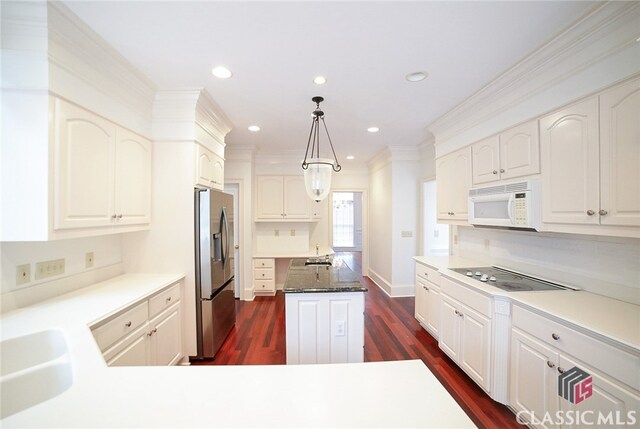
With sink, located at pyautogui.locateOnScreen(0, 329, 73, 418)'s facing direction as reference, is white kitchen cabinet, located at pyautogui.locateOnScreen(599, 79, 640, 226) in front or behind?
in front

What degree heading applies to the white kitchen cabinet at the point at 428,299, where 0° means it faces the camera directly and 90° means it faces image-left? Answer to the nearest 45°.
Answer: approximately 45°

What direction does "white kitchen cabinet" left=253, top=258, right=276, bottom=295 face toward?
toward the camera

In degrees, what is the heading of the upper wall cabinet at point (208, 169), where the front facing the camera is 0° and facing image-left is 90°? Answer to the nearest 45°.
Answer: approximately 315°

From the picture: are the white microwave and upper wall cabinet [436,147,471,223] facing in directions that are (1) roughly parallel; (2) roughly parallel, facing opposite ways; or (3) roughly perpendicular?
roughly parallel

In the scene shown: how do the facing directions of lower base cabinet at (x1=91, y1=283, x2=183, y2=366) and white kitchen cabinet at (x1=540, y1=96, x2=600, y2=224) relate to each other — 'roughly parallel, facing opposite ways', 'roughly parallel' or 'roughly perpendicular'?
roughly parallel, facing opposite ways

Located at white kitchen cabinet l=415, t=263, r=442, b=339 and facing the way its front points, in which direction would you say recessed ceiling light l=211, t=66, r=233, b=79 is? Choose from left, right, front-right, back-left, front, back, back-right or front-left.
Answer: front

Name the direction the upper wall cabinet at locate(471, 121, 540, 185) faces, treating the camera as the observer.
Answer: facing the viewer and to the left of the viewer

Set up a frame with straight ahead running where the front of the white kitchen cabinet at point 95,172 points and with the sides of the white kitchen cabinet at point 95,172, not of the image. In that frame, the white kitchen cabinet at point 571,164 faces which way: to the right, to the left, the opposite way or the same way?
the opposite way

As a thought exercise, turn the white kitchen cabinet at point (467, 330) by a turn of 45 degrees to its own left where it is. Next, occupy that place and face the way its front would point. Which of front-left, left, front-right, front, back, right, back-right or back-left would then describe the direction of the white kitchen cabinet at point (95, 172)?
front-right

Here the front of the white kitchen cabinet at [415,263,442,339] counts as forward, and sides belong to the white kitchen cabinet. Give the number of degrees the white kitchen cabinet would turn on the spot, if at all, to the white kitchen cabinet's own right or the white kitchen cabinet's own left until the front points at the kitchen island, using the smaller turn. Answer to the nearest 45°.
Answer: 0° — it already faces it

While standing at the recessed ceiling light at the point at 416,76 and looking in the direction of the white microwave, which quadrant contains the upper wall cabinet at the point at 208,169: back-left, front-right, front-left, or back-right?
back-left

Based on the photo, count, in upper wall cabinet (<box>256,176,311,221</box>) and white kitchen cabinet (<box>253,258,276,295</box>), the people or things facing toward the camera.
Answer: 2

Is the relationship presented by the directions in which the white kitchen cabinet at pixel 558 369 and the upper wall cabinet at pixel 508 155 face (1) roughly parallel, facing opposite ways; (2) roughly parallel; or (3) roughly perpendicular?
roughly parallel

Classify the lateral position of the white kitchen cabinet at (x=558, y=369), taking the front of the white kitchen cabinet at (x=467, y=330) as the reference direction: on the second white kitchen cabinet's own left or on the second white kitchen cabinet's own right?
on the second white kitchen cabinet's own left

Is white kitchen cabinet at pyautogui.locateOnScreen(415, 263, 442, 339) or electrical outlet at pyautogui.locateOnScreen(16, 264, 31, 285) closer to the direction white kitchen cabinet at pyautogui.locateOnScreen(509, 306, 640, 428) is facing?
the electrical outlet

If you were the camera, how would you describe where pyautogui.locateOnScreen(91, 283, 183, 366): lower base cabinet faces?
facing the viewer and to the right of the viewer

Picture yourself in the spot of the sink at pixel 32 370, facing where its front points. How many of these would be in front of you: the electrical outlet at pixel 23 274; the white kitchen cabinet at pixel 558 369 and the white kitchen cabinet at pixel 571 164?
2
